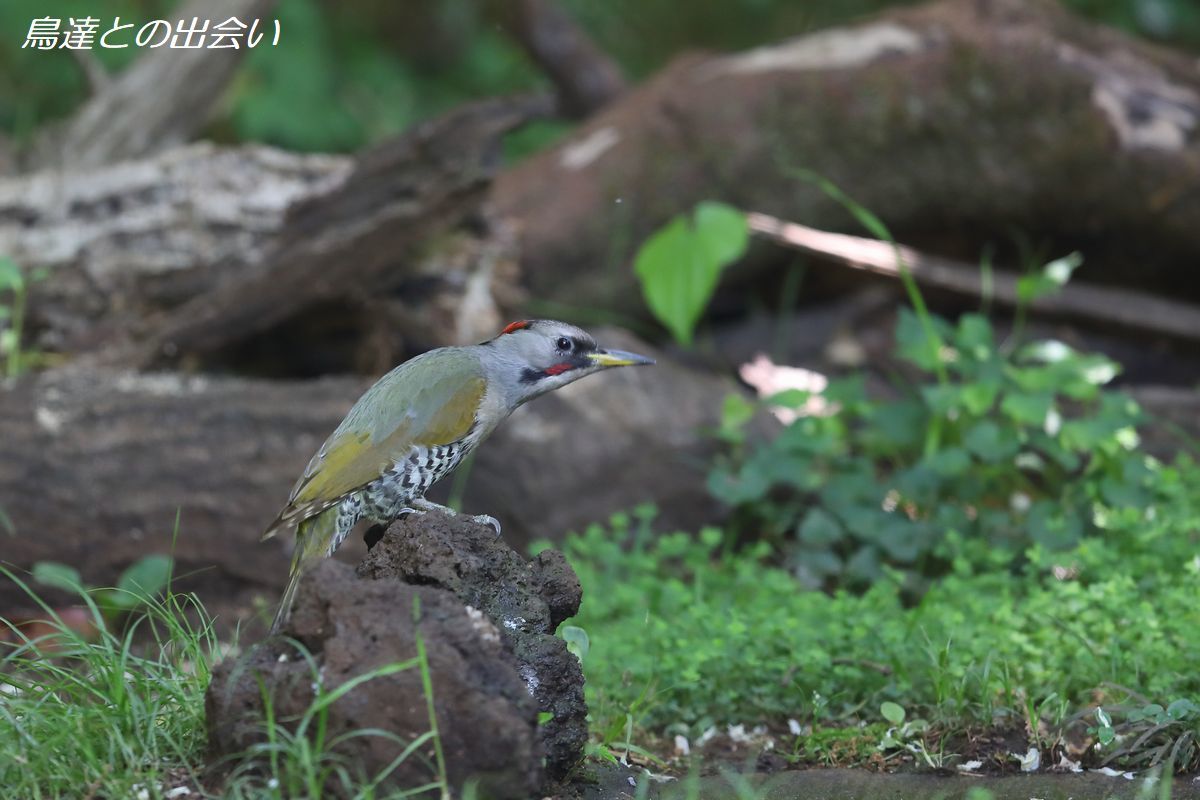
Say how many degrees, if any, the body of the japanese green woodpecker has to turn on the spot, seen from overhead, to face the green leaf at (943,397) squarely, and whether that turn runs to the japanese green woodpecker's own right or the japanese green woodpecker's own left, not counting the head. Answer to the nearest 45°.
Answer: approximately 45° to the japanese green woodpecker's own left

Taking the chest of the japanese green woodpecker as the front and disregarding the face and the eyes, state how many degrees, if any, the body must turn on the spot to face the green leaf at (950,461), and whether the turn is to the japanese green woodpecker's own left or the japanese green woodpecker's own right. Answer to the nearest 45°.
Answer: approximately 45° to the japanese green woodpecker's own left

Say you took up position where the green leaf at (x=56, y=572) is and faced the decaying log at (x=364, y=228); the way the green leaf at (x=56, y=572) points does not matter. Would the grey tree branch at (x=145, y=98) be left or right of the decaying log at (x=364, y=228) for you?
left

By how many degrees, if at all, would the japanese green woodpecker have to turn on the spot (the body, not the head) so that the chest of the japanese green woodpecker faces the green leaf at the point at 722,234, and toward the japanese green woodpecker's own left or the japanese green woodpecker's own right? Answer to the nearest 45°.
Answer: approximately 45° to the japanese green woodpecker's own left

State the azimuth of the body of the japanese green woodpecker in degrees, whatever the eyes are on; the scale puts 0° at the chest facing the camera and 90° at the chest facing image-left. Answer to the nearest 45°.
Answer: approximately 270°

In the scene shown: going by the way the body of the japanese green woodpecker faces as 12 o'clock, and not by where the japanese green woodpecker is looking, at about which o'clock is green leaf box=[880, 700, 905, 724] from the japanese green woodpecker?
The green leaf is roughly at 1 o'clock from the japanese green woodpecker.

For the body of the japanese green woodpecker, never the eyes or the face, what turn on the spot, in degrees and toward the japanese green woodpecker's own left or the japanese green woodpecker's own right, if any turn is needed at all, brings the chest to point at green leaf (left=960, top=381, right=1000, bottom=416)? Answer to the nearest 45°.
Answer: approximately 45° to the japanese green woodpecker's own left
